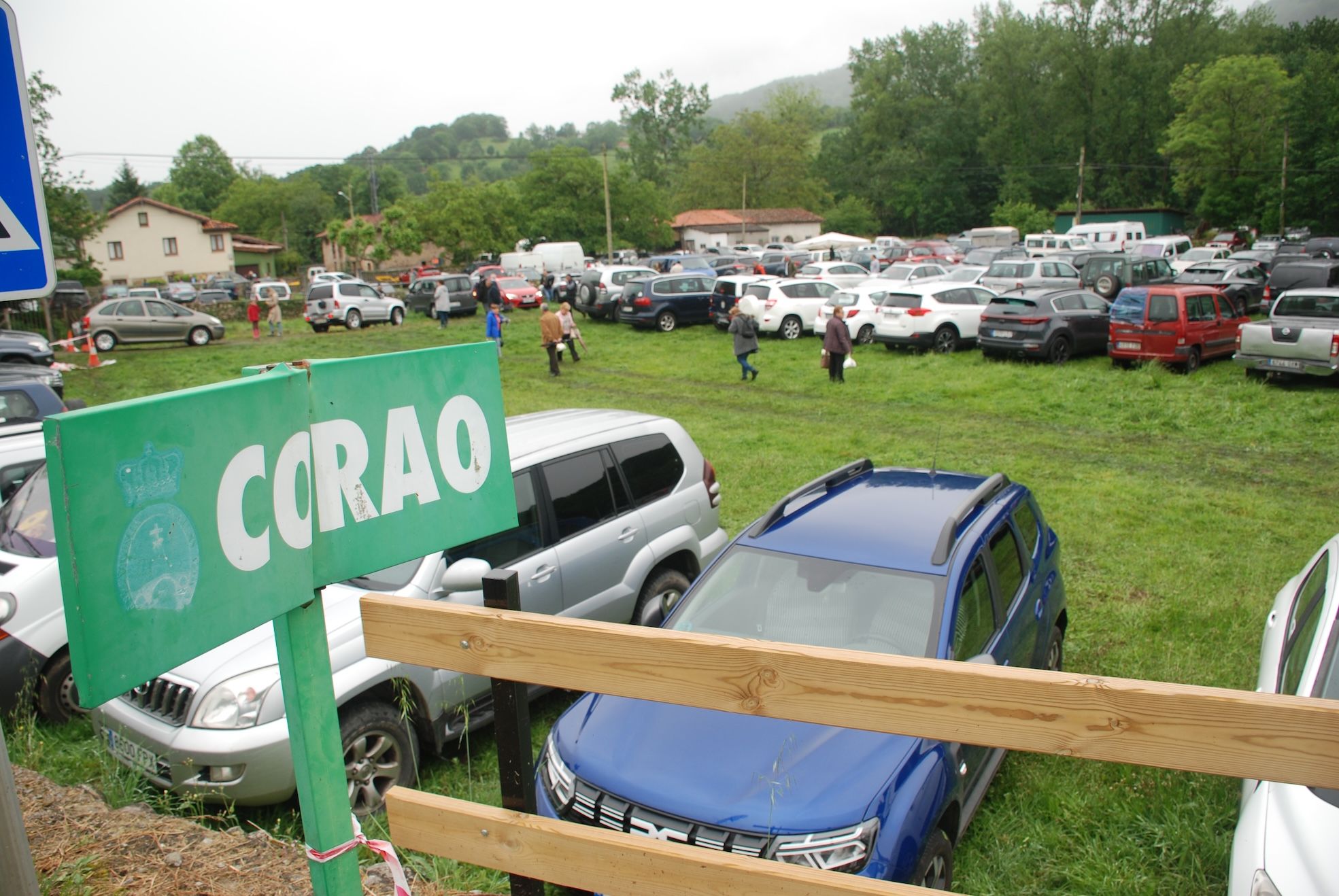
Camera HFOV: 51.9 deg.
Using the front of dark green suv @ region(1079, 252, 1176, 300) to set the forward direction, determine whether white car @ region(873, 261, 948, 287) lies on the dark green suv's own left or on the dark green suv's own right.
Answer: on the dark green suv's own left

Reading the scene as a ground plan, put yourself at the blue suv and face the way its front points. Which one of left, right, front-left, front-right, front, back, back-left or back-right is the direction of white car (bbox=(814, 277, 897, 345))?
back-right

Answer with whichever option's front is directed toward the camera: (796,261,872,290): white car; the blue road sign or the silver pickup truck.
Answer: the blue road sign

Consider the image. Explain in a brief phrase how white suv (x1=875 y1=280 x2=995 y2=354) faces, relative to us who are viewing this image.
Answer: facing away from the viewer and to the right of the viewer

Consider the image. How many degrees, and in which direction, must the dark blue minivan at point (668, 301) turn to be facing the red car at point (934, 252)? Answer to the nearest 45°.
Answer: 0° — it already faces it

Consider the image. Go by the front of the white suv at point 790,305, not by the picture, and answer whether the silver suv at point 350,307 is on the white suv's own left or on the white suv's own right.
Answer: on the white suv's own left

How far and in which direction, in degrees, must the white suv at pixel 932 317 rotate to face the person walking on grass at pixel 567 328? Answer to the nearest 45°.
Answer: approximately 135° to its left

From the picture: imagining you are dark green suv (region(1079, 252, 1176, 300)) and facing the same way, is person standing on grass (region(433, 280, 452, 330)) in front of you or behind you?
behind

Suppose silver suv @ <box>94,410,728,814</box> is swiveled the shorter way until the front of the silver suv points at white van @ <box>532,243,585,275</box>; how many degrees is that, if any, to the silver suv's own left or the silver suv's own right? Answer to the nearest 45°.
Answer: approximately 135° to the silver suv's own right

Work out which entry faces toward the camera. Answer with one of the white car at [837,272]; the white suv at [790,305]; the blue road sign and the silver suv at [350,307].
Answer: the blue road sign

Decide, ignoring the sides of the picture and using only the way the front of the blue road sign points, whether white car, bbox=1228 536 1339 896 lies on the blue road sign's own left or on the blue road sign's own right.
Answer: on the blue road sign's own left

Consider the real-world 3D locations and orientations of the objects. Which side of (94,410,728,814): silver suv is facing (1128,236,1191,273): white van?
back

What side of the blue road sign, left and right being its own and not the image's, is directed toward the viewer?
front
